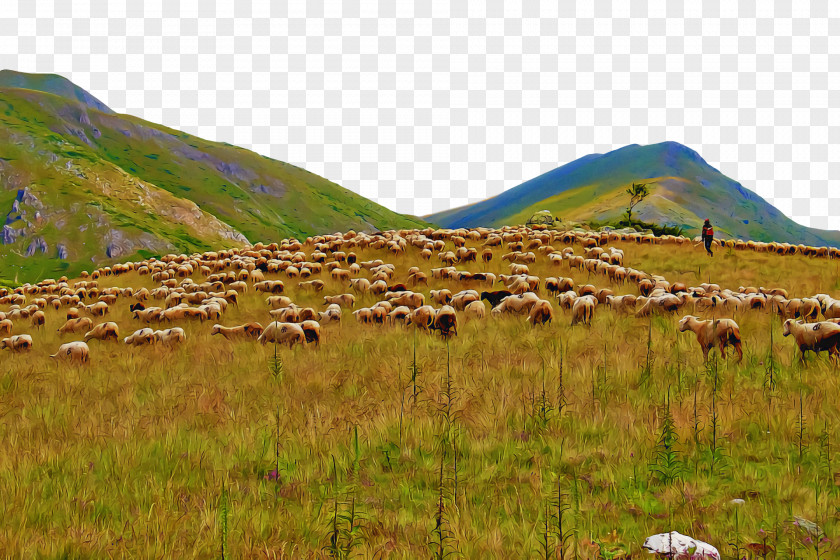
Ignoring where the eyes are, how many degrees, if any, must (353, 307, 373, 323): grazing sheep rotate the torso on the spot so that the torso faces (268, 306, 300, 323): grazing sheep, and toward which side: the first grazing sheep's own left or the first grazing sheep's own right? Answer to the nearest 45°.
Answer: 0° — it already faces it

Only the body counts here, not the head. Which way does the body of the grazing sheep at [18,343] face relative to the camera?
to the viewer's left

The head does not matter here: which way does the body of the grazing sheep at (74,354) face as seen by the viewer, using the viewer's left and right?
facing to the left of the viewer

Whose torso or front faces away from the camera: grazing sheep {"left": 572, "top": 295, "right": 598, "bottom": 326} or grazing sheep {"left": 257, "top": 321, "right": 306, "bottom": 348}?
grazing sheep {"left": 572, "top": 295, "right": 598, "bottom": 326}

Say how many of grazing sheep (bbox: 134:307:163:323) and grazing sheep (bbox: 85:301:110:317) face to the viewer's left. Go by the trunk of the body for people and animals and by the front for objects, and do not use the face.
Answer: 2

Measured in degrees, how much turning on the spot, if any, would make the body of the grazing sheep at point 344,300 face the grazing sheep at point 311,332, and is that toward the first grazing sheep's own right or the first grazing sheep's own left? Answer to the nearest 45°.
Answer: approximately 90° to the first grazing sheep's own left

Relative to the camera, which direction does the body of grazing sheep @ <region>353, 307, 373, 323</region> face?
to the viewer's left

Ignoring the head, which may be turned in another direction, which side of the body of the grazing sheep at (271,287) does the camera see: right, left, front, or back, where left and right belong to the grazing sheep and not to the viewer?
left

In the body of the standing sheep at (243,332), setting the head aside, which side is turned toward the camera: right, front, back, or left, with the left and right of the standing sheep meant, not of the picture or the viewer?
left
